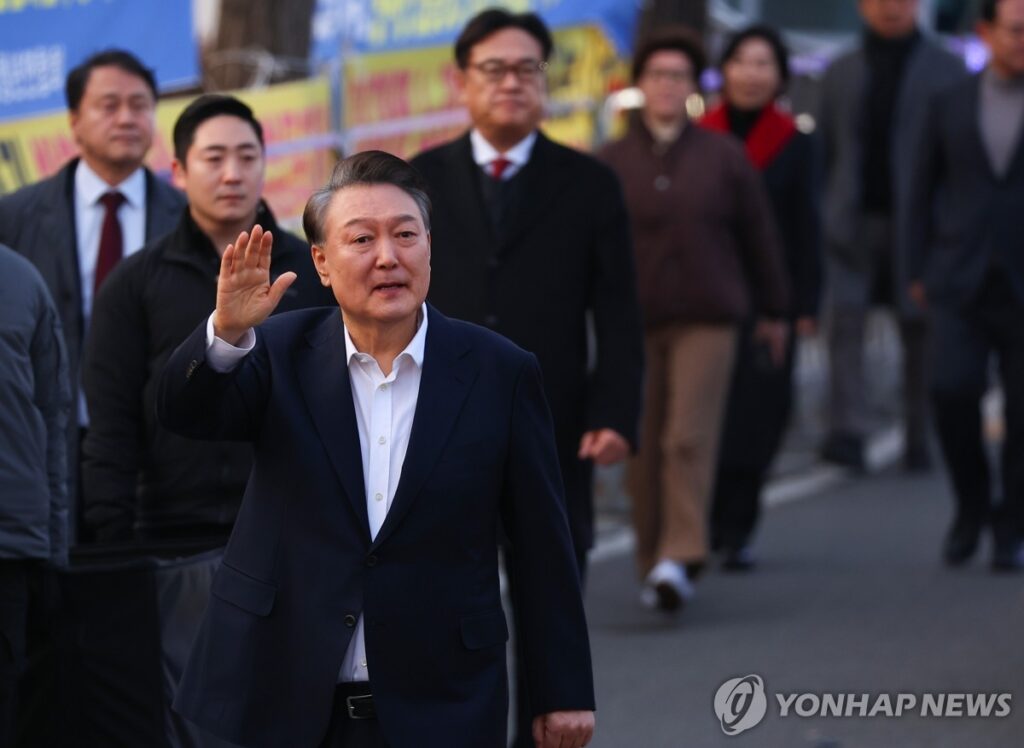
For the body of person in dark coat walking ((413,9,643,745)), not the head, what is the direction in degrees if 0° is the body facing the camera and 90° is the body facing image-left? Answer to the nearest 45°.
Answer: approximately 0°

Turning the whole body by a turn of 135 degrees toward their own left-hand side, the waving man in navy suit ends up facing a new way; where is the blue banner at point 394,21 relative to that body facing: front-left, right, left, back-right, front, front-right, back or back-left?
front-left

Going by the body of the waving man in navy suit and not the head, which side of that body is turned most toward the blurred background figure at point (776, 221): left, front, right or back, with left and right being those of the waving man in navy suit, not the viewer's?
back

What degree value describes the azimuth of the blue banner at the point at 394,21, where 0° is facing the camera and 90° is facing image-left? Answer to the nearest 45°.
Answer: approximately 0°

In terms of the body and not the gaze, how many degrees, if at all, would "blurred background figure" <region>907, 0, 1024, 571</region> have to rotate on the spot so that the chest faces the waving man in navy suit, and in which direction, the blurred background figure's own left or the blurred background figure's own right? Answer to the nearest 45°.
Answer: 0° — they already face them
